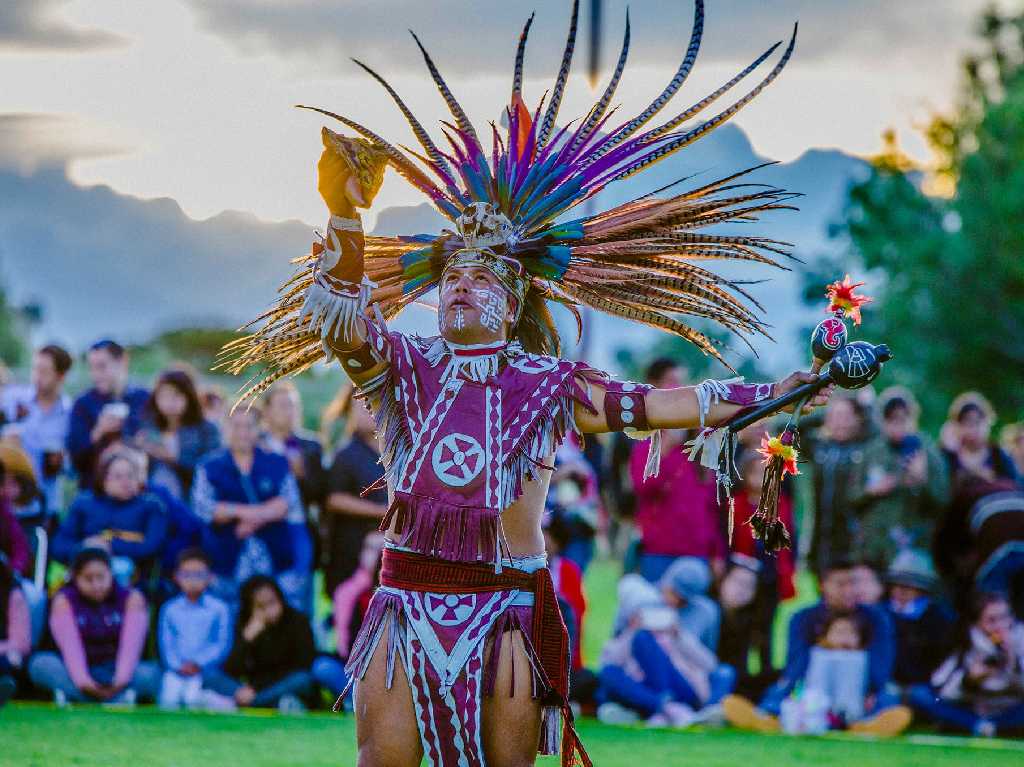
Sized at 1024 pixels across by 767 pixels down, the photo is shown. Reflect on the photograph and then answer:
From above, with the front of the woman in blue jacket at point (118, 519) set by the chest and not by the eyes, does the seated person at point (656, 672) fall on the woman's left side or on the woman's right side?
on the woman's left side

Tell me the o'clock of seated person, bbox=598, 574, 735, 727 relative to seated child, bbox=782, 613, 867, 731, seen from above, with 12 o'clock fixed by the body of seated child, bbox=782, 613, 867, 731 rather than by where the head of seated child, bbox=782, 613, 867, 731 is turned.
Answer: seated person, bbox=598, 574, 735, 727 is roughly at 3 o'clock from seated child, bbox=782, 613, 867, 731.

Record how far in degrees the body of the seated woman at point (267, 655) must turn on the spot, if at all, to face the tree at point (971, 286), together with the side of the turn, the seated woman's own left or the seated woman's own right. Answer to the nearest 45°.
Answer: approximately 135° to the seated woman's own left

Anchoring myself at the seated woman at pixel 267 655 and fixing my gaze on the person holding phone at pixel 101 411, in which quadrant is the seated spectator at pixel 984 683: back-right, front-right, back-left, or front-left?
back-right

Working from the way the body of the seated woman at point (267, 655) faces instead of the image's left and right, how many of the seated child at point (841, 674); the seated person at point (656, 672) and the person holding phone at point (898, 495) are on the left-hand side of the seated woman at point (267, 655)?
3

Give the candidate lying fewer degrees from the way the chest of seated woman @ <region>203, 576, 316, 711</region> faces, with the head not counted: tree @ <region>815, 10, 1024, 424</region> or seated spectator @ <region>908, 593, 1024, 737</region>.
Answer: the seated spectator

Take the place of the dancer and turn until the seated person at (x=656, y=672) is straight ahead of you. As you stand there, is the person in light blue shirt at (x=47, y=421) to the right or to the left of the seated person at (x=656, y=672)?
left

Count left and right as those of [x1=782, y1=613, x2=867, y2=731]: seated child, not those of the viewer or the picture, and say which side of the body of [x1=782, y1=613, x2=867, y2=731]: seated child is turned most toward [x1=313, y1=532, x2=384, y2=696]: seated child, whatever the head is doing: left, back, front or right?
right

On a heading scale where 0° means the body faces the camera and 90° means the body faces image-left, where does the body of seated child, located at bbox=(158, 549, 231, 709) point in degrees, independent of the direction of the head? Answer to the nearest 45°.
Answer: approximately 0°

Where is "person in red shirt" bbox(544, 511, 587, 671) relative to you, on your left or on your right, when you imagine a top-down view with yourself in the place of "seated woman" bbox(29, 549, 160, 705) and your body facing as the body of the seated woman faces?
on your left

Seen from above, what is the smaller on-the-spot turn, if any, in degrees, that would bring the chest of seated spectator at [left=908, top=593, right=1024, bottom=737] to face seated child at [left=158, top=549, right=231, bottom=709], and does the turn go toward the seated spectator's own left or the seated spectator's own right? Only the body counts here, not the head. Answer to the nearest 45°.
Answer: approximately 90° to the seated spectator's own right
